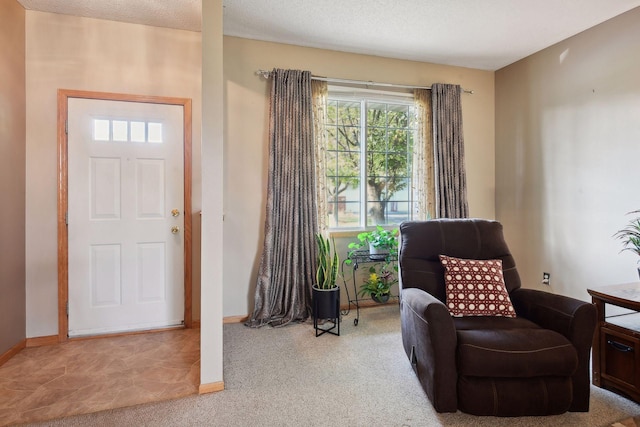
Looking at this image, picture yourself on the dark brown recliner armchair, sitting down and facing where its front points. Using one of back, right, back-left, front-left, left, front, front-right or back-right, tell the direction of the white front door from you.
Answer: back-right

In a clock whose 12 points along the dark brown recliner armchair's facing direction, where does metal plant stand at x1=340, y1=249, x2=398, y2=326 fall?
The metal plant stand is roughly at 6 o'clock from the dark brown recliner armchair.

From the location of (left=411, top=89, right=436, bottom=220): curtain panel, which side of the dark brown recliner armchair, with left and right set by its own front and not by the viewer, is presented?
back

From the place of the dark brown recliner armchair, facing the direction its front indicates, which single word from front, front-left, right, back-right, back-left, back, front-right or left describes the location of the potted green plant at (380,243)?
back

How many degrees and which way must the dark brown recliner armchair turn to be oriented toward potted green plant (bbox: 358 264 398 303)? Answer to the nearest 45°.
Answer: approximately 180°

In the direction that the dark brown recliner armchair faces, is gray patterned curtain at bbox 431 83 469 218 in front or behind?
behind

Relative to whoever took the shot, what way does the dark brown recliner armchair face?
facing the viewer and to the right of the viewer
